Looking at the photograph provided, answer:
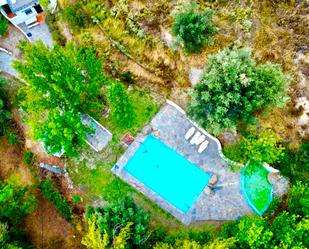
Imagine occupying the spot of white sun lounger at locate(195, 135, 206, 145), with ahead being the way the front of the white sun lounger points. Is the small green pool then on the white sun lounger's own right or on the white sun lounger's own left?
on the white sun lounger's own left

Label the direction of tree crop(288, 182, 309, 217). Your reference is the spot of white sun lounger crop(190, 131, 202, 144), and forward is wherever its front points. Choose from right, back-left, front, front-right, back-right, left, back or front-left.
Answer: left

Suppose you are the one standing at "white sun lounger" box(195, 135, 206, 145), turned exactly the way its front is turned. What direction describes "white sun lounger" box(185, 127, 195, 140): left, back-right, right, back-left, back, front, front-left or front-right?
right

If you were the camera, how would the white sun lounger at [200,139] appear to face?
facing the viewer and to the left of the viewer

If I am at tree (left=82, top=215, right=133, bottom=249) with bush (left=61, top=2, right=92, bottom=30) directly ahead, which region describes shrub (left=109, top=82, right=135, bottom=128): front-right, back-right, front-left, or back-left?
front-right

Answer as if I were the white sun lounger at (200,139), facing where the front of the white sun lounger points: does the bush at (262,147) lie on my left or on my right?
on my left

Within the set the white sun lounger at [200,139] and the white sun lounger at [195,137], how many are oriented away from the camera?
0

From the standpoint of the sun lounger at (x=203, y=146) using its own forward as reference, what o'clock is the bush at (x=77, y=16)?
The bush is roughly at 3 o'clock from the sun lounger.

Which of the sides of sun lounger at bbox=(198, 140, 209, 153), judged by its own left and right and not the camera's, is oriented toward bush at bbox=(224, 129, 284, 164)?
left

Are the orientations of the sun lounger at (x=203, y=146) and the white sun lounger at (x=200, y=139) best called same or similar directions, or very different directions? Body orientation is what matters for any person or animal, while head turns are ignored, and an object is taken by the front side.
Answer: same or similar directions

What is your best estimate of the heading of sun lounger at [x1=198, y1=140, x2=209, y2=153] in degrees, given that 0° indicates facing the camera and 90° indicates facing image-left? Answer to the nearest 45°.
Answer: approximately 45°

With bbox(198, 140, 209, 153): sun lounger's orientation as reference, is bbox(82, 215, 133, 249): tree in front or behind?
in front

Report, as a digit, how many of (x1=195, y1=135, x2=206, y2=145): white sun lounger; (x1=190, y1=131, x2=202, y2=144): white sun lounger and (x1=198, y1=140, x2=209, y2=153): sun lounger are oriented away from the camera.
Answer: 0
